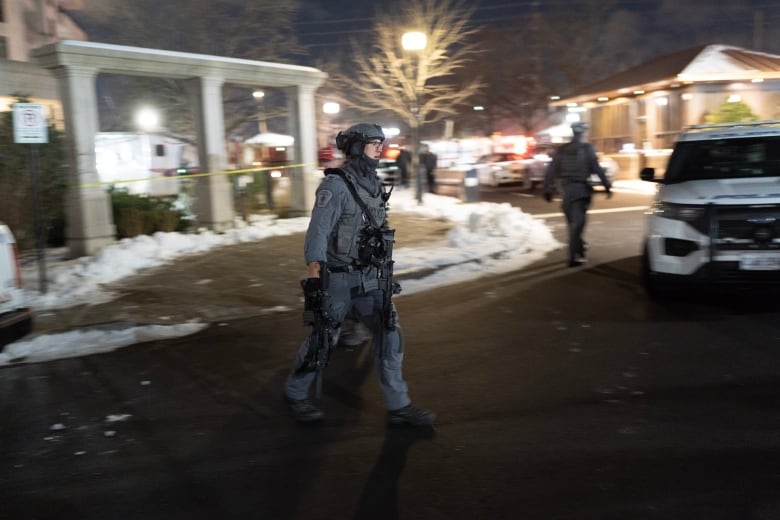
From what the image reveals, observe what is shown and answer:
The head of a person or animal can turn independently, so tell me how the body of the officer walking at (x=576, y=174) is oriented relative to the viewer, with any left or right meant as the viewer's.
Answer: facing away from the viewer

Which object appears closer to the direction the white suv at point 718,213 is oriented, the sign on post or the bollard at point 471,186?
the sign on post

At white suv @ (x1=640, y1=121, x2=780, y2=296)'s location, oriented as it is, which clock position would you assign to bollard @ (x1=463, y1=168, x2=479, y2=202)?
The bollard is roughly at 5 o'clock from the white suv.

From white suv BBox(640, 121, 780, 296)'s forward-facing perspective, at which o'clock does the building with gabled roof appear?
The building with gabled roof is roughly at 6 o'clock from the white suv.

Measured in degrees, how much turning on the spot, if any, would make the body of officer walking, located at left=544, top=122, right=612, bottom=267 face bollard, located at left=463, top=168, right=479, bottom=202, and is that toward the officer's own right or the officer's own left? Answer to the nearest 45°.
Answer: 0° — they already face it

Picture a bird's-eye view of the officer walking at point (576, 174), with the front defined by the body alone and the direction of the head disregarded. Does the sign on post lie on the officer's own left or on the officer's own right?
on the officer's own left
